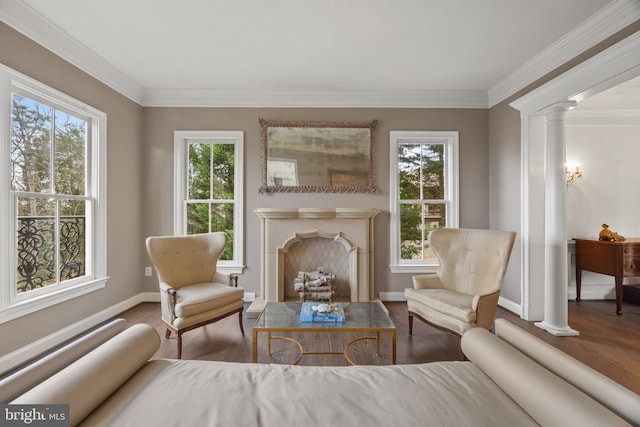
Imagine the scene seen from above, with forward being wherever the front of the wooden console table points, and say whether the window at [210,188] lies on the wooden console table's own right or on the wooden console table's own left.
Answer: on the wooden console table's own right

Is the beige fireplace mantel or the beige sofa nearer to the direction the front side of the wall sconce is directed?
the beige sofa

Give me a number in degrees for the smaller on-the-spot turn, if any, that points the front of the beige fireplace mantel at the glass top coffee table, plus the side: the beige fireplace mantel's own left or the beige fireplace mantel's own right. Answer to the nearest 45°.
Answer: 0° — it already faces it

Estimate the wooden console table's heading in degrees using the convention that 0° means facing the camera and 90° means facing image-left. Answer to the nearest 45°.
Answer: approximately 315°

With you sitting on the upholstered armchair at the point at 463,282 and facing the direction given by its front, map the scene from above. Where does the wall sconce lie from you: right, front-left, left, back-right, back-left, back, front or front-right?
back

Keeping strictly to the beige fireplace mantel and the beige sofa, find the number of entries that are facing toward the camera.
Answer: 1

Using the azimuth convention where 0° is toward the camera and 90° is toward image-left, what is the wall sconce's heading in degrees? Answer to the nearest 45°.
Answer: approximately 315°

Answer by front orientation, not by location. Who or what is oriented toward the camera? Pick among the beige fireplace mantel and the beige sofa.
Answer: the beige fireplace mantel

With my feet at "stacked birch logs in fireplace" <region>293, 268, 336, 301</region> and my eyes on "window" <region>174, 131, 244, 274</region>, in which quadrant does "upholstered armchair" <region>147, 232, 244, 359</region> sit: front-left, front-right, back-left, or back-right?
front-left

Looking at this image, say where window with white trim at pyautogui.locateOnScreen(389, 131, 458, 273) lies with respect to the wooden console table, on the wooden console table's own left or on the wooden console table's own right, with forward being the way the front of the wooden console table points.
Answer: on the wooden console table's own right

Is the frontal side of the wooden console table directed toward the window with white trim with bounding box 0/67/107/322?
no

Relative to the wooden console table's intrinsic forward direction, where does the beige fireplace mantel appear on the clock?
The beige fireplace mantel is roughly at 3 o'clock from the wooden console table.

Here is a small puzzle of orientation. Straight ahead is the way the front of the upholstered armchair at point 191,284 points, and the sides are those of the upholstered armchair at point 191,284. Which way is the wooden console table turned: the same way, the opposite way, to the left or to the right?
to the right

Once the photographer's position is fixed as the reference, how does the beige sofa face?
facing away from the viewer

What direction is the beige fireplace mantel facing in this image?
toward the camera

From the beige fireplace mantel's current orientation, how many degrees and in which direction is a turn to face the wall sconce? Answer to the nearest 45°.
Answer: approximately 90° to its left

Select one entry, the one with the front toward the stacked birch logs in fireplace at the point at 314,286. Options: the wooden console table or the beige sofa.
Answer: the beige sofa
